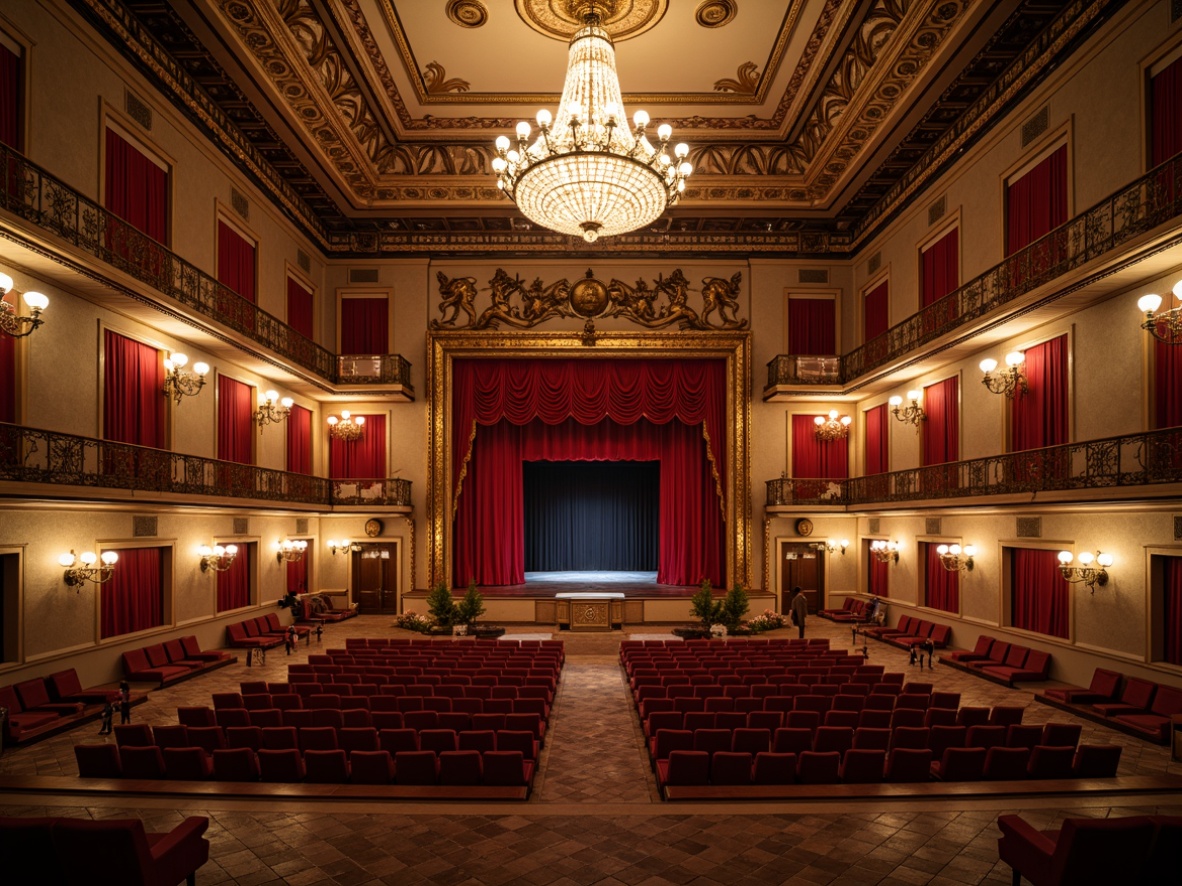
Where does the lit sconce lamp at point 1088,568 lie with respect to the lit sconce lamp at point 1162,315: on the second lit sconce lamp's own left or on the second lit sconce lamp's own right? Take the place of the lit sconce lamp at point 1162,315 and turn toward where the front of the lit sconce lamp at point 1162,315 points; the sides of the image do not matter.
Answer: on the second lit sconce lamp's own right

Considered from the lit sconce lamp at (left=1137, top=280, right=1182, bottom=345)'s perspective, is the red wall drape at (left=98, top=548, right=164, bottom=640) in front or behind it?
in front

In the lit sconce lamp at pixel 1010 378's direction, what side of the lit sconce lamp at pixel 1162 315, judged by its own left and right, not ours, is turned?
right

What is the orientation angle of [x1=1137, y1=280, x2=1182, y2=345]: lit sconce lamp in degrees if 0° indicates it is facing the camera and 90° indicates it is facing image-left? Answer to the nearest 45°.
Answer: approximately 90°
